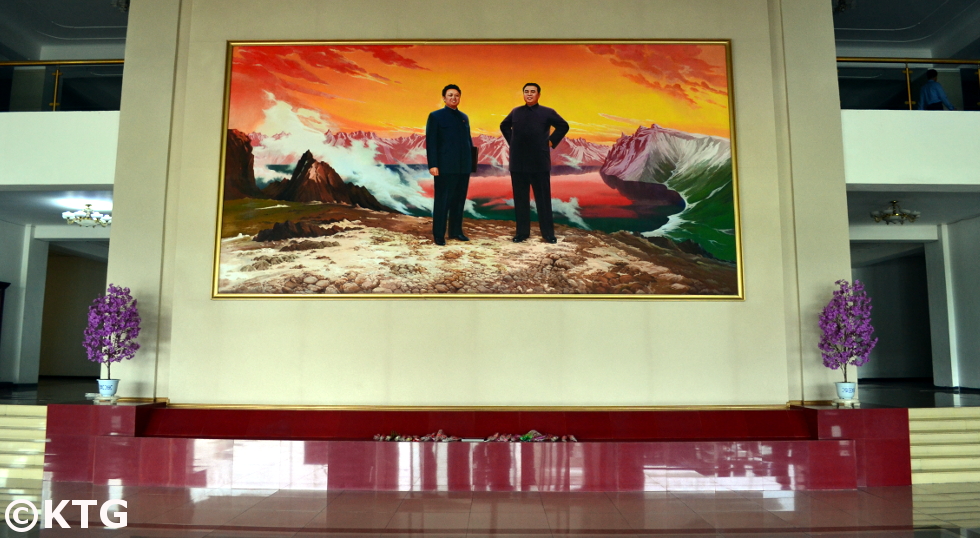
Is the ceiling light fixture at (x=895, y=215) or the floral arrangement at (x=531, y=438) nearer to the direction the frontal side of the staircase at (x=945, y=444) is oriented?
the floral arrangement

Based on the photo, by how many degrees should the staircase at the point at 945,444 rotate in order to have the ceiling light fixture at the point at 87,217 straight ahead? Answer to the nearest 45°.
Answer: approximately 90° to its right

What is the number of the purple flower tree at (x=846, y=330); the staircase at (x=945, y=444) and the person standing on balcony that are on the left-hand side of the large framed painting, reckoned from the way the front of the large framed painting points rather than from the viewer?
3

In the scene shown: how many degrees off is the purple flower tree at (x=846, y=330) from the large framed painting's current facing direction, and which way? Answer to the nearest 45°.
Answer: approximately 90° to its left

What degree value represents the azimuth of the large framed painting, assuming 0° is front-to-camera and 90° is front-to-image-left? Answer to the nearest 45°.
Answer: approximately 0°

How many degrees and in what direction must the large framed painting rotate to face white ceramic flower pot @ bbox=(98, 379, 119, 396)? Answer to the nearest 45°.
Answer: approximately 90° to its right

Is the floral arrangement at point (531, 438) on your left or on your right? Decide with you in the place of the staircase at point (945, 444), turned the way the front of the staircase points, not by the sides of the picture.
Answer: on your right

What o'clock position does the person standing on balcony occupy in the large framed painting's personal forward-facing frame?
The person standing on balcony is roughly at 9 o'clock from the large framed painting.

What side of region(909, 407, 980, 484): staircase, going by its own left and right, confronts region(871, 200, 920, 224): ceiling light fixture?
back

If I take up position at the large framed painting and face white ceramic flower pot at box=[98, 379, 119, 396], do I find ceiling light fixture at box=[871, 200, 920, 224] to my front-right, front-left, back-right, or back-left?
back-right

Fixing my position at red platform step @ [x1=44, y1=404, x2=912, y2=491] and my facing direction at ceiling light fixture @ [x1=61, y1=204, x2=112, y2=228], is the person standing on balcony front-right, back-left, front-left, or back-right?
back-right

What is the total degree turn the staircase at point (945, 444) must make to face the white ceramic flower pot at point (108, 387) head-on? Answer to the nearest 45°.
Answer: approximately 45° to its right
